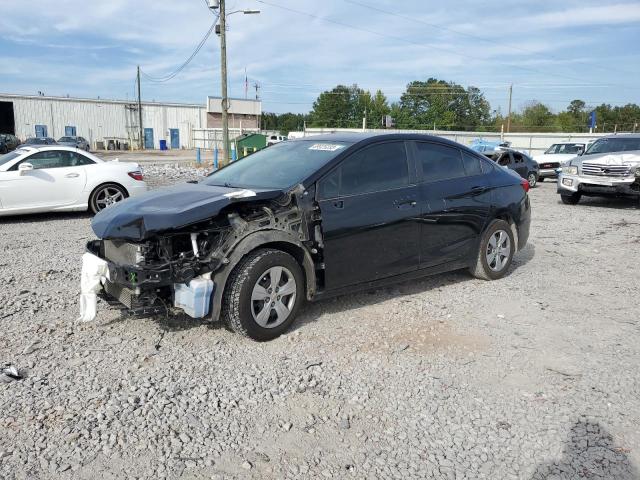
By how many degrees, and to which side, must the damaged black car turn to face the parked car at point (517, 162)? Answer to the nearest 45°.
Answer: approximately 180°

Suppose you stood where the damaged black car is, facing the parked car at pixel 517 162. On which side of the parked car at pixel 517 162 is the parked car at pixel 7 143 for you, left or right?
left

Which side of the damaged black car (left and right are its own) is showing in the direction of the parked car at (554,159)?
back

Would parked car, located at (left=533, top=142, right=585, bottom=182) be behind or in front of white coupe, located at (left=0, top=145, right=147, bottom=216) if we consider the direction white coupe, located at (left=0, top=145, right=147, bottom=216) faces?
behind

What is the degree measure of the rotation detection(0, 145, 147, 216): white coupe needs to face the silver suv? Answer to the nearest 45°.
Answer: approximately 180°

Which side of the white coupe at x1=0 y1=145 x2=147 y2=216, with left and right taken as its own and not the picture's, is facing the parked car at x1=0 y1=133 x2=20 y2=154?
right

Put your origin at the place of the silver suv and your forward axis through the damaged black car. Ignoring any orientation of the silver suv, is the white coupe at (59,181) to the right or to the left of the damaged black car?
right

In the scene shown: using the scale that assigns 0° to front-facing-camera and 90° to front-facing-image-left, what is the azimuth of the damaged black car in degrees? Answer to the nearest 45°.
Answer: approximately 45°

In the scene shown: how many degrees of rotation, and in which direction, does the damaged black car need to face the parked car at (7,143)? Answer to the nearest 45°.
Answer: approximately 90° to its right

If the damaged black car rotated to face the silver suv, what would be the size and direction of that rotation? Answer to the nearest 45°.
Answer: approximately 180°

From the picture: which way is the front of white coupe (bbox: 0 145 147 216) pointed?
to the viewer's left
